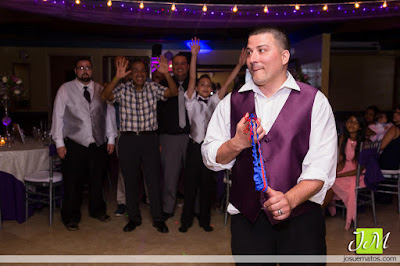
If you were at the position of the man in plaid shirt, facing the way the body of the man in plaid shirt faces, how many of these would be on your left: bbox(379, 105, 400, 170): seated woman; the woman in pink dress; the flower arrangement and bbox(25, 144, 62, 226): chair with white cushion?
2

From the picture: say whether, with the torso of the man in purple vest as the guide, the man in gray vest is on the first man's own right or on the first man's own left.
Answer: on the first man's own right

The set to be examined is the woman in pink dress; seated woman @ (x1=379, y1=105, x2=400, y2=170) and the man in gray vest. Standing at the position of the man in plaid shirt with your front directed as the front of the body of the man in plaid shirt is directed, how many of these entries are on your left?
2

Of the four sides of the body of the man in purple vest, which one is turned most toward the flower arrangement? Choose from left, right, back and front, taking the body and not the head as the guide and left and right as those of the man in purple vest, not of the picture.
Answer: right

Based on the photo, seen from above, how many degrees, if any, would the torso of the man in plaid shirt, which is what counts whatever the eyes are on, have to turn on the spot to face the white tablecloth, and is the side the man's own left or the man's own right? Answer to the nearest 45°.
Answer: approximately 90° to the man's own right

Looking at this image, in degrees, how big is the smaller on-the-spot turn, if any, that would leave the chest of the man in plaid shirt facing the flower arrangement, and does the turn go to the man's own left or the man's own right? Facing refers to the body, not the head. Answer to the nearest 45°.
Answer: approximately 135° to the man's own right

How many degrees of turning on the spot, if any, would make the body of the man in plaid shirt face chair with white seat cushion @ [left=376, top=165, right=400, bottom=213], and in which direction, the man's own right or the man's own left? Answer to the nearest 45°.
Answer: approximately 90° to the man's own left

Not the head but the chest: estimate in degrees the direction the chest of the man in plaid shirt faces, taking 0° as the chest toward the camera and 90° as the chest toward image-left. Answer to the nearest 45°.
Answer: approximately 0°

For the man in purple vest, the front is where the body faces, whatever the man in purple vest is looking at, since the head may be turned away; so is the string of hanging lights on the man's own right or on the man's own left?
on the man's own right
